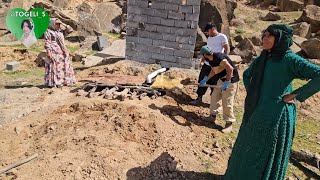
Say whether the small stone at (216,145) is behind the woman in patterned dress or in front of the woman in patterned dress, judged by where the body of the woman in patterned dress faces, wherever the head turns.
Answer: in front

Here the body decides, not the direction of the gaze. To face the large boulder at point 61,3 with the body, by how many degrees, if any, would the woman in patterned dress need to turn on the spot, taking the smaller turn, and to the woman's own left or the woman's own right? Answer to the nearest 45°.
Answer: approximately 135° to the woman's own left

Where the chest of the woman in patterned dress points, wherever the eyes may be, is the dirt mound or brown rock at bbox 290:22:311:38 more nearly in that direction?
the dirt mound

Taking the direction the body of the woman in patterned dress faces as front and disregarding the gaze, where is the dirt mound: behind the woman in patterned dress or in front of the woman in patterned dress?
in front

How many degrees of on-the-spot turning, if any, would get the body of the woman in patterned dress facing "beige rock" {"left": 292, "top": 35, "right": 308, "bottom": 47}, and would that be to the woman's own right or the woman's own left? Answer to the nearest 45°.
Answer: approximately 45° to the woman's own left

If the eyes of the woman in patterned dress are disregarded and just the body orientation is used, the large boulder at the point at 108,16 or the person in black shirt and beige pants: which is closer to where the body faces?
the person in black shirt and beige pants

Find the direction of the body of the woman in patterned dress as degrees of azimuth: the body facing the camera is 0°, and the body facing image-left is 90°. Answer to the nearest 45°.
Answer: approximately 315°

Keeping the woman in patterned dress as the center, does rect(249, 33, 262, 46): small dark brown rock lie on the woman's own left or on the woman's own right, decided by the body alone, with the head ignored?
on the woman's own left

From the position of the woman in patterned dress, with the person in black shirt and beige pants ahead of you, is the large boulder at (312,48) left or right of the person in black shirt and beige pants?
left

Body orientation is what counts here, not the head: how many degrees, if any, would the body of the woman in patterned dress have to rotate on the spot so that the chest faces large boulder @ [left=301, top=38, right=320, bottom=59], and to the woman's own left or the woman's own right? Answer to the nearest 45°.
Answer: approximately 45° to the woman's own left

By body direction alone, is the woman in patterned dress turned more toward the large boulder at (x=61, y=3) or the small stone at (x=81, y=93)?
the small stone

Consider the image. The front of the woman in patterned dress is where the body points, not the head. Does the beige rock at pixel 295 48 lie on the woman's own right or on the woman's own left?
on the woman's own left

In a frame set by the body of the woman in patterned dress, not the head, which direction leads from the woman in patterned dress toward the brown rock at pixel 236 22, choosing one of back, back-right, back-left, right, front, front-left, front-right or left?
left

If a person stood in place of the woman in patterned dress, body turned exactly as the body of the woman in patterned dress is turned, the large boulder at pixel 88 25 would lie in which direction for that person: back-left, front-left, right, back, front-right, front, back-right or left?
back-left
